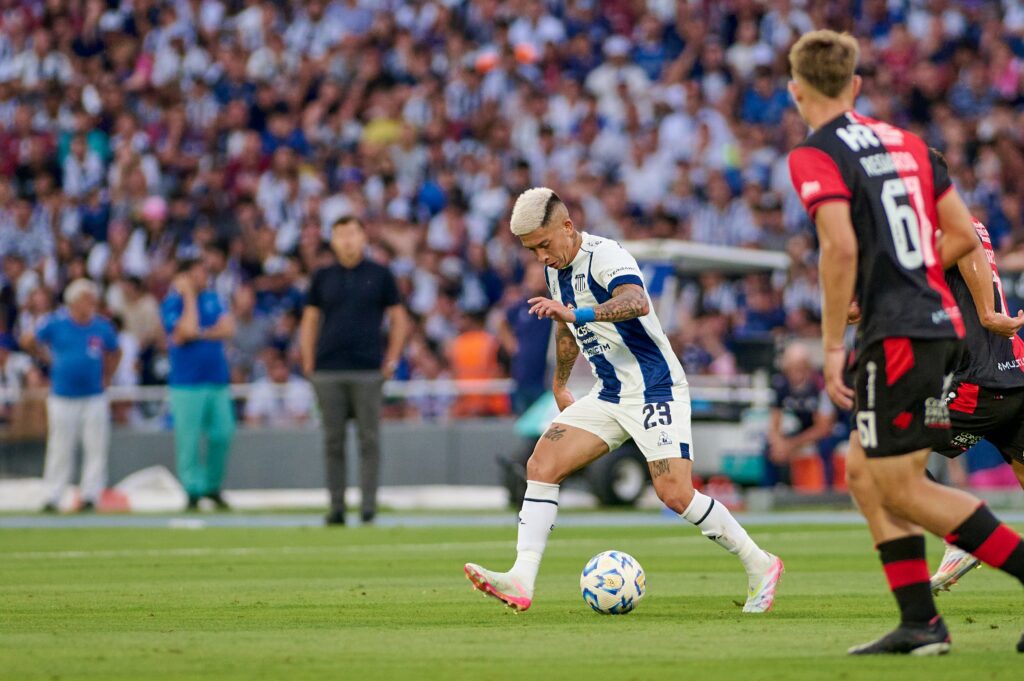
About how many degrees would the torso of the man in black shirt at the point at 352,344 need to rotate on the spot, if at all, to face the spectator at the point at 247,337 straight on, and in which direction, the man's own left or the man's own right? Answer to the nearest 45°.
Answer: approximately 180°

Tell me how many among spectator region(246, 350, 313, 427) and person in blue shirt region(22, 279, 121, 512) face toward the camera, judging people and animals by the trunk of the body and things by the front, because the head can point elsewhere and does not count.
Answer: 2

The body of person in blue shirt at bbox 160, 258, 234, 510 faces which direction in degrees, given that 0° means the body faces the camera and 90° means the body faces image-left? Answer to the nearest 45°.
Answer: approximately 0°

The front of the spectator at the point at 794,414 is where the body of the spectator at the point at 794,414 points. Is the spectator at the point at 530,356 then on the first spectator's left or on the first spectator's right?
on the first spectator's right

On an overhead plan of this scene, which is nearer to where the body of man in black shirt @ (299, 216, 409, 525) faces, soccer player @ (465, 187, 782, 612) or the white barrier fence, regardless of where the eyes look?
the soccer player

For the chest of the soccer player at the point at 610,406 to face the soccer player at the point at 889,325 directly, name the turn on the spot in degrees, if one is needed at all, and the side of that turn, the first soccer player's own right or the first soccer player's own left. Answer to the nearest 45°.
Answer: approximately 90° to the first soccer player's own left

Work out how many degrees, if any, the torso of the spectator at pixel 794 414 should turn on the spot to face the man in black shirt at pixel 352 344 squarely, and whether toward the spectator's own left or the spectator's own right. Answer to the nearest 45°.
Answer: approximately 45° to the spectator's own right

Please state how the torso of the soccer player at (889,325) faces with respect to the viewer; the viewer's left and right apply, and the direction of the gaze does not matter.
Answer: facing away from the viewer and to the left of the viewer

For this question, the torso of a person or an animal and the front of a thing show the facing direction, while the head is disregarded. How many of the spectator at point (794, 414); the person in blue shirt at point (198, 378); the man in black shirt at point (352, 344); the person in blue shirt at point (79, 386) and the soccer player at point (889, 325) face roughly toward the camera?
4
